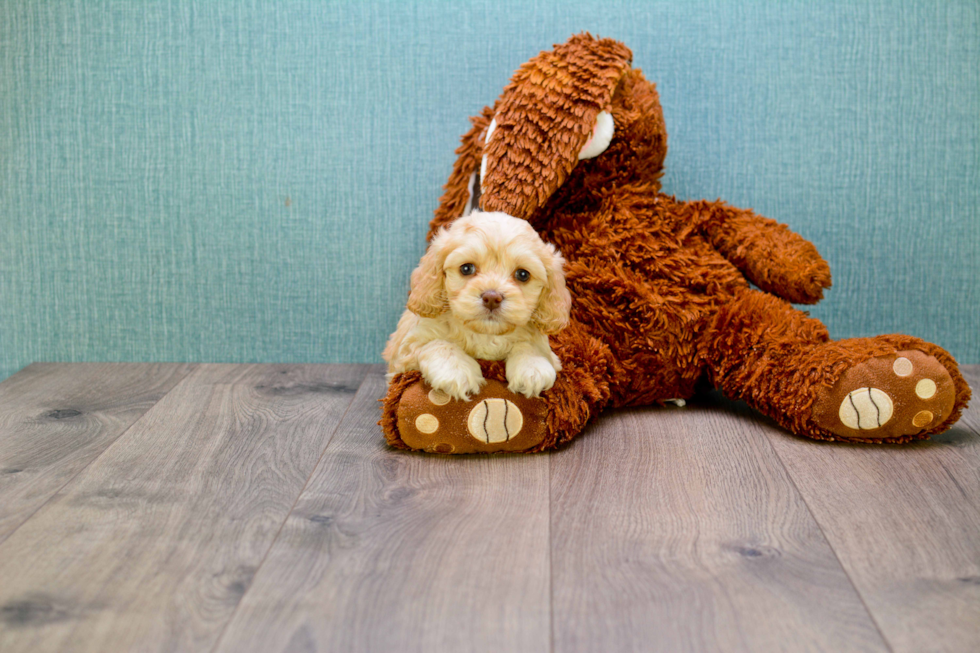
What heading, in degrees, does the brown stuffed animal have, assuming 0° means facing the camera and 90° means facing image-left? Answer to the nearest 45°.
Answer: approximately 0°

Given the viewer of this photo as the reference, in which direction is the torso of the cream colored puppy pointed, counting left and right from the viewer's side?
facing the viewer
